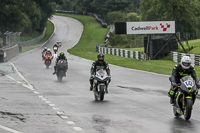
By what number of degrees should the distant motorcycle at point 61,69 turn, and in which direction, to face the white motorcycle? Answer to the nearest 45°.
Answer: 0° — it already faces it

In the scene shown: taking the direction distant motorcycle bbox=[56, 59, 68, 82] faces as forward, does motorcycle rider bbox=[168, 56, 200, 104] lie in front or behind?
in front

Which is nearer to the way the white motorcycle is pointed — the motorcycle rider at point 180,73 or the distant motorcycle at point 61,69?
the motorcycle rider

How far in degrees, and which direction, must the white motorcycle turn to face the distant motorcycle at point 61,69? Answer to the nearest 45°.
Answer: approximately 180°

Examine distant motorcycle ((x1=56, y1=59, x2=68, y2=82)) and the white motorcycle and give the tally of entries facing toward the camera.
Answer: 2

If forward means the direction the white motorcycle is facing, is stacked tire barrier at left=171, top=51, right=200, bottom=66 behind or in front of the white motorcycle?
behind

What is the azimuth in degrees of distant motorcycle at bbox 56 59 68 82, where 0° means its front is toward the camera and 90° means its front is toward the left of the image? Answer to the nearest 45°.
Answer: approximately 0°
